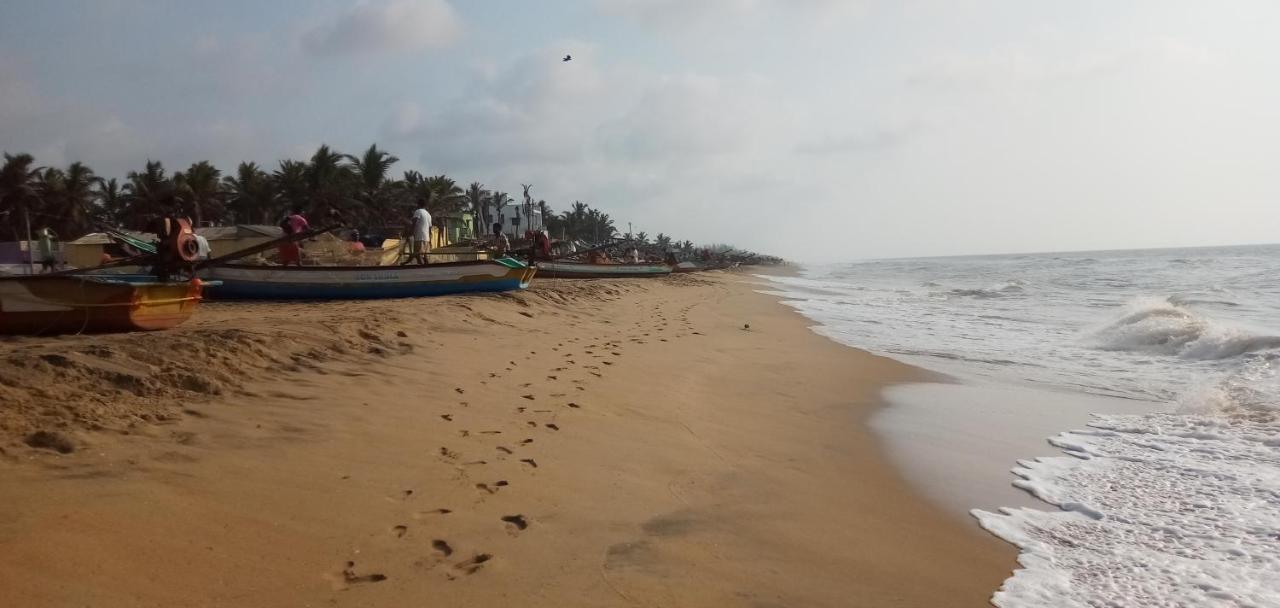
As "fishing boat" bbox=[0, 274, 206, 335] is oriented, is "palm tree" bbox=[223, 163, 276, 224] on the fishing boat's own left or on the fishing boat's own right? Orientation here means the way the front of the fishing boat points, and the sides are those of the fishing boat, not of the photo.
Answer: on the fishing boat's own left

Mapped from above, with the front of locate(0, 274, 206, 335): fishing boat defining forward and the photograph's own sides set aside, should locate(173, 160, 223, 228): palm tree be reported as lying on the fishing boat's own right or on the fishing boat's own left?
on the fishing boat's own left

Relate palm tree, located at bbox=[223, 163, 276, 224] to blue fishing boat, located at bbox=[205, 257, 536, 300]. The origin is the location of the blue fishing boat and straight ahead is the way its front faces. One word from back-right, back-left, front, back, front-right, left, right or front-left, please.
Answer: left

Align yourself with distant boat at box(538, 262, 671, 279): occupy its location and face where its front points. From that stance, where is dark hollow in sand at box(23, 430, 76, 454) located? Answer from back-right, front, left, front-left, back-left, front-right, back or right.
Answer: right

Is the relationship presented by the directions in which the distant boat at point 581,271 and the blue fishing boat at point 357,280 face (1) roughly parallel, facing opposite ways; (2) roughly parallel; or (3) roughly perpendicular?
roughly parallel

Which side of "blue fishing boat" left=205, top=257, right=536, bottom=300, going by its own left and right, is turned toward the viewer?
right

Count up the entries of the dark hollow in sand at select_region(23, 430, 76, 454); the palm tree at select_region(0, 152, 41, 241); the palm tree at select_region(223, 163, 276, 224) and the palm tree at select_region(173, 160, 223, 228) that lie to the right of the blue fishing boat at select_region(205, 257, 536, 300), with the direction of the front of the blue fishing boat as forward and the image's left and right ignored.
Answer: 1

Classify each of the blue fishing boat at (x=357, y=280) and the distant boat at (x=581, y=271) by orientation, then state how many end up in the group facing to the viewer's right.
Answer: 2

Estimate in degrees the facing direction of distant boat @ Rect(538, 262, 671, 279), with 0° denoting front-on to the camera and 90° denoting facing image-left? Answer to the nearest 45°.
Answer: approximately 270°
